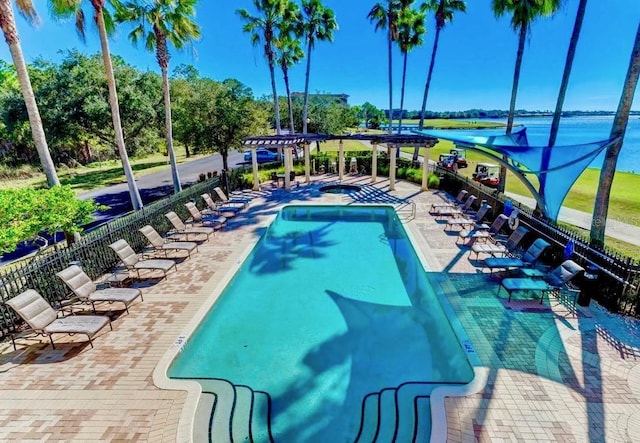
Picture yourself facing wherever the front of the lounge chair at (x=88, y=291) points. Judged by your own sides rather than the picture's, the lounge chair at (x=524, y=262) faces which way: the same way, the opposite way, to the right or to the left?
the opposite way

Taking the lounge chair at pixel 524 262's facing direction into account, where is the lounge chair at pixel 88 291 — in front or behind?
in front

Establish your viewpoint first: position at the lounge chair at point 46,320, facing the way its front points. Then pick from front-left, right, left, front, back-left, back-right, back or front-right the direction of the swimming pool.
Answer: front

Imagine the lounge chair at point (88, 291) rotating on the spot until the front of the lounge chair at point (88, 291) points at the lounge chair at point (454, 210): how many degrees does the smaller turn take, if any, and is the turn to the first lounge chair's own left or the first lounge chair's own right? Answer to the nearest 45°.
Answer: approximately 45° to the first lounge chair's own left

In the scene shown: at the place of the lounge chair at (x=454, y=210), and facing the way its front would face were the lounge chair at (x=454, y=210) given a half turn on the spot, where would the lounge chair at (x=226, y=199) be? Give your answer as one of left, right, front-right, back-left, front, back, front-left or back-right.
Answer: back

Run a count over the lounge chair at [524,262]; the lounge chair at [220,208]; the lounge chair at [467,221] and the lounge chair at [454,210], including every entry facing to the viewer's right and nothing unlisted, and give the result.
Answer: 1

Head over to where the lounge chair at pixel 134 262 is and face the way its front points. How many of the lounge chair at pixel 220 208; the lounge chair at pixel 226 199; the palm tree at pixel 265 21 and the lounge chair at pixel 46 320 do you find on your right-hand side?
1

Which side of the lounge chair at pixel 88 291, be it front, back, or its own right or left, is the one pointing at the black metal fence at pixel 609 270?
front

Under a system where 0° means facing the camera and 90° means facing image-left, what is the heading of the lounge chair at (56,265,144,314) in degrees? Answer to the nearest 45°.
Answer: approximately 315°

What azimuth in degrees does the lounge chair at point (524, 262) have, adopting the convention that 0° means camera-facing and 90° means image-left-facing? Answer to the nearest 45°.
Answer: approximately 45°

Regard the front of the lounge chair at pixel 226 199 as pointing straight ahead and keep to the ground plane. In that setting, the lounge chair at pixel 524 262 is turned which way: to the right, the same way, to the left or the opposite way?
the opposite way

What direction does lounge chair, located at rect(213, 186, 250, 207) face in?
to the viewer's right

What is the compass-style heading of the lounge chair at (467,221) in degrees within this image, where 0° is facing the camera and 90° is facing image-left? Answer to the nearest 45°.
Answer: approximately 90°

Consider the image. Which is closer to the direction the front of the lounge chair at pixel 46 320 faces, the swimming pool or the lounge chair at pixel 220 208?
the swimming pool

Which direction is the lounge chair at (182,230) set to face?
to the viewer's right

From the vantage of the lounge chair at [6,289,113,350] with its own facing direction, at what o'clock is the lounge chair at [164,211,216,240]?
the lounge chair at [164,211,216,240] is roughly at 9 o'clock from the lounge chair at [6,289,113,350].

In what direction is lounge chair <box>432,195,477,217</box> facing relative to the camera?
to the viewer's left

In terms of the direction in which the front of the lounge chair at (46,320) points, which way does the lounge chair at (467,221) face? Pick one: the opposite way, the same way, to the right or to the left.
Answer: the opposite way

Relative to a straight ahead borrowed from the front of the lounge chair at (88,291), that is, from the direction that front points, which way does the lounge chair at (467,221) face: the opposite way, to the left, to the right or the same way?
the opposite way

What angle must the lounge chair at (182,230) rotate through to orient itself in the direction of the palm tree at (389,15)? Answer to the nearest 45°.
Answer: approximately 45° to its left
